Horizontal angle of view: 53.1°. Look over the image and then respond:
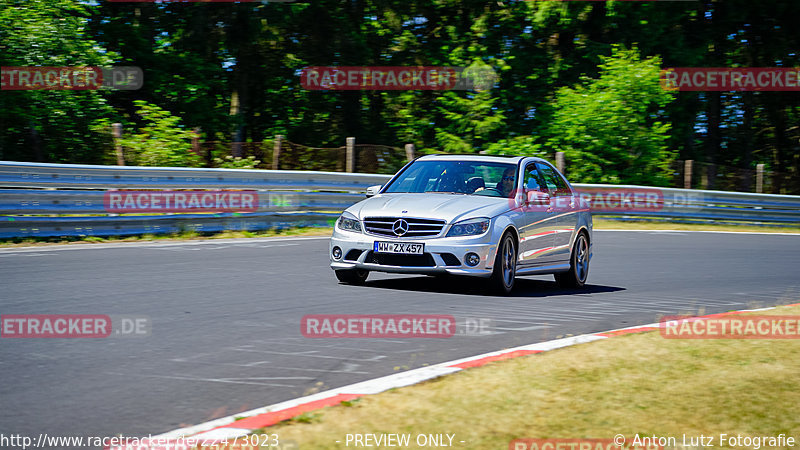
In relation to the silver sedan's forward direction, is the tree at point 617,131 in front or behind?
behind

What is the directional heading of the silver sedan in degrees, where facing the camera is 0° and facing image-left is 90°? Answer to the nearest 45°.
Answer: approximately 45°

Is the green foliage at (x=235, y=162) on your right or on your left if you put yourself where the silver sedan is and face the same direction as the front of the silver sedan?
on your right

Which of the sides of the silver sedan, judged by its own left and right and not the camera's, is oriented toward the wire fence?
back

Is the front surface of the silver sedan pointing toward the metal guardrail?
no
